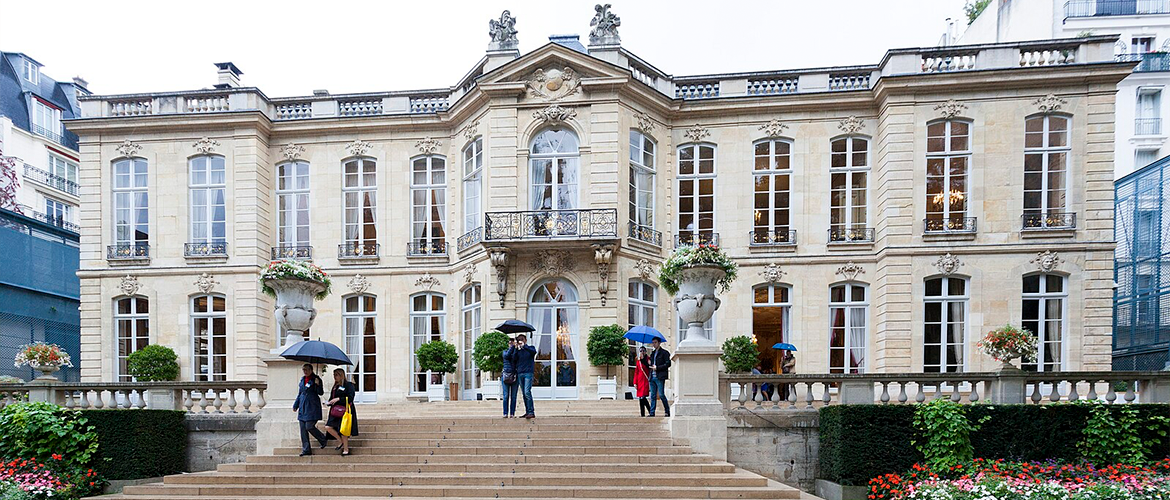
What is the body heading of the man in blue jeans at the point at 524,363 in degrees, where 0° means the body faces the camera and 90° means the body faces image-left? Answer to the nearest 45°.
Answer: approximately 0°

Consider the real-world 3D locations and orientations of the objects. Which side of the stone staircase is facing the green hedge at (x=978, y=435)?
left

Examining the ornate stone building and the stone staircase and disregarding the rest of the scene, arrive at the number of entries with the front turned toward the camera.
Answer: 2

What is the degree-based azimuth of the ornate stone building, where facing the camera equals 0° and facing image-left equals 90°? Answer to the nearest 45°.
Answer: approximately 0°
